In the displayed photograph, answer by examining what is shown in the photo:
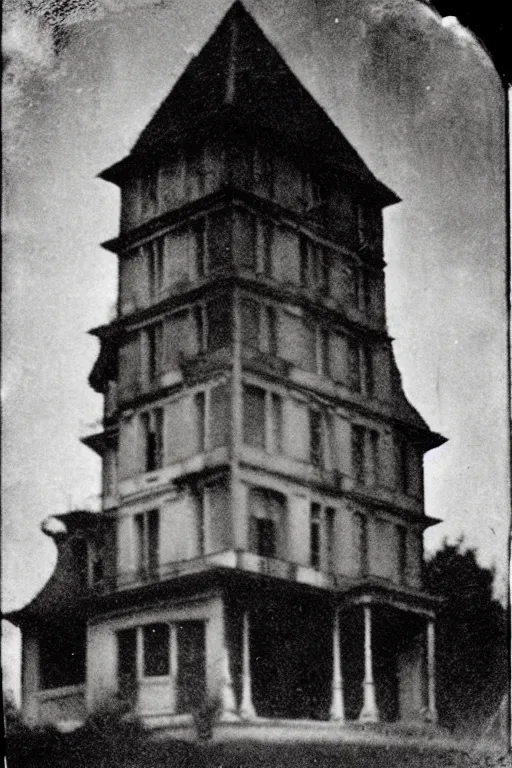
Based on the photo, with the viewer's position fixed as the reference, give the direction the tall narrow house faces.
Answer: facing the viewer and to the right of the viewer
